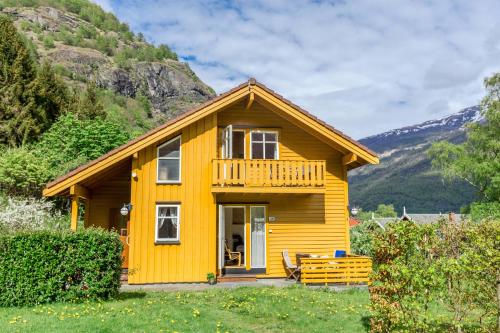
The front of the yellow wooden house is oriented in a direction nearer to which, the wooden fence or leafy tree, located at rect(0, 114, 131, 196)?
the wooden fence

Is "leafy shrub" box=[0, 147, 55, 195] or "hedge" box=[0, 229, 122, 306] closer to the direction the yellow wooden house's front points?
the hedge

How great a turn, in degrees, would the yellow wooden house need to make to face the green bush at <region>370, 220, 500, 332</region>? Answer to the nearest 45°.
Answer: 0° — it already faces it

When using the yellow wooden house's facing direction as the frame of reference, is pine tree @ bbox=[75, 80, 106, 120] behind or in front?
behind

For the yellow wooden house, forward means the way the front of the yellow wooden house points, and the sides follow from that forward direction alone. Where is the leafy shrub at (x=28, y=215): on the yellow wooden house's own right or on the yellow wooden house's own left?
on the yellow wooden house's own right

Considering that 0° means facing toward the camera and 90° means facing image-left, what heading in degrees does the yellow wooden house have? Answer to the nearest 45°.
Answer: approximately 0°

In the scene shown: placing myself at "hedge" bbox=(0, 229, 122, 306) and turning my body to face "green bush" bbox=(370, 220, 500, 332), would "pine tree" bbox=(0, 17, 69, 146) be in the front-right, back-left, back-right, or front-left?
back-left

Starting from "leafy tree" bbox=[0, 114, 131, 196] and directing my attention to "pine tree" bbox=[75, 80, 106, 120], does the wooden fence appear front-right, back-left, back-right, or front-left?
back-right

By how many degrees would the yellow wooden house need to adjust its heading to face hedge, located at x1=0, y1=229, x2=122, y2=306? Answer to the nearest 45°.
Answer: approximately 45° to its right
